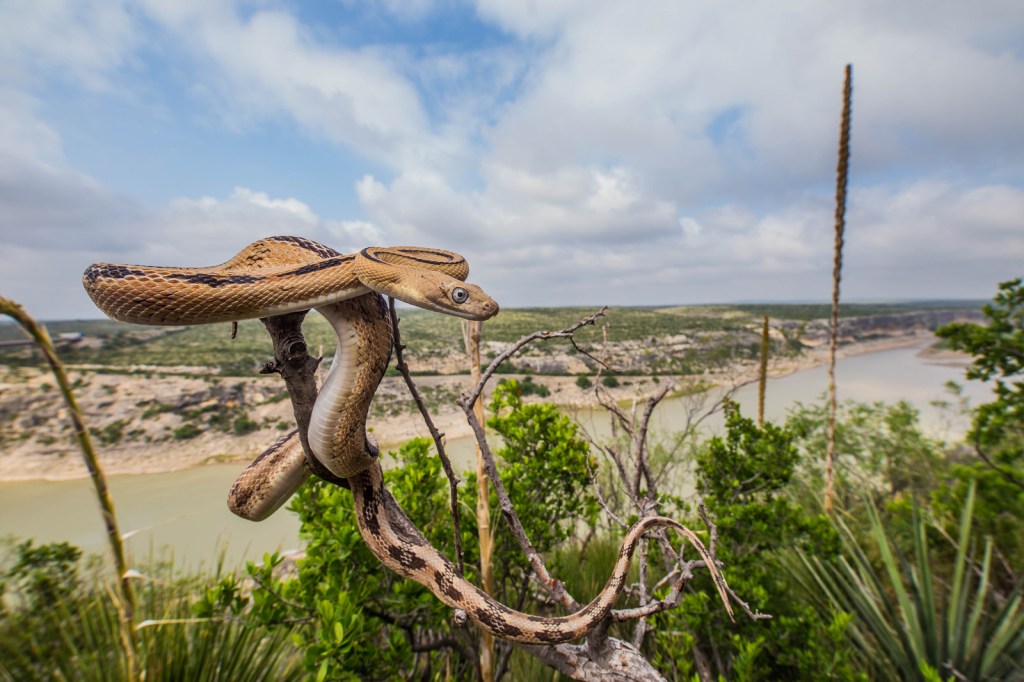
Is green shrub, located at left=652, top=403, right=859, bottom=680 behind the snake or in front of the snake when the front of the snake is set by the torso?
in front

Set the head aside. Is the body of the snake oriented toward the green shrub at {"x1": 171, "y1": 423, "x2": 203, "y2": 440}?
no

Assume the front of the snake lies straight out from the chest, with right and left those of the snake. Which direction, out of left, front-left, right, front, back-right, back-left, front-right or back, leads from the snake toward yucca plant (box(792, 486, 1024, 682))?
front

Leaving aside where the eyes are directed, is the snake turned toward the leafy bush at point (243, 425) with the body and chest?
no

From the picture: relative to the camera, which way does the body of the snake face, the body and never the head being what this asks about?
to the viewer's right
